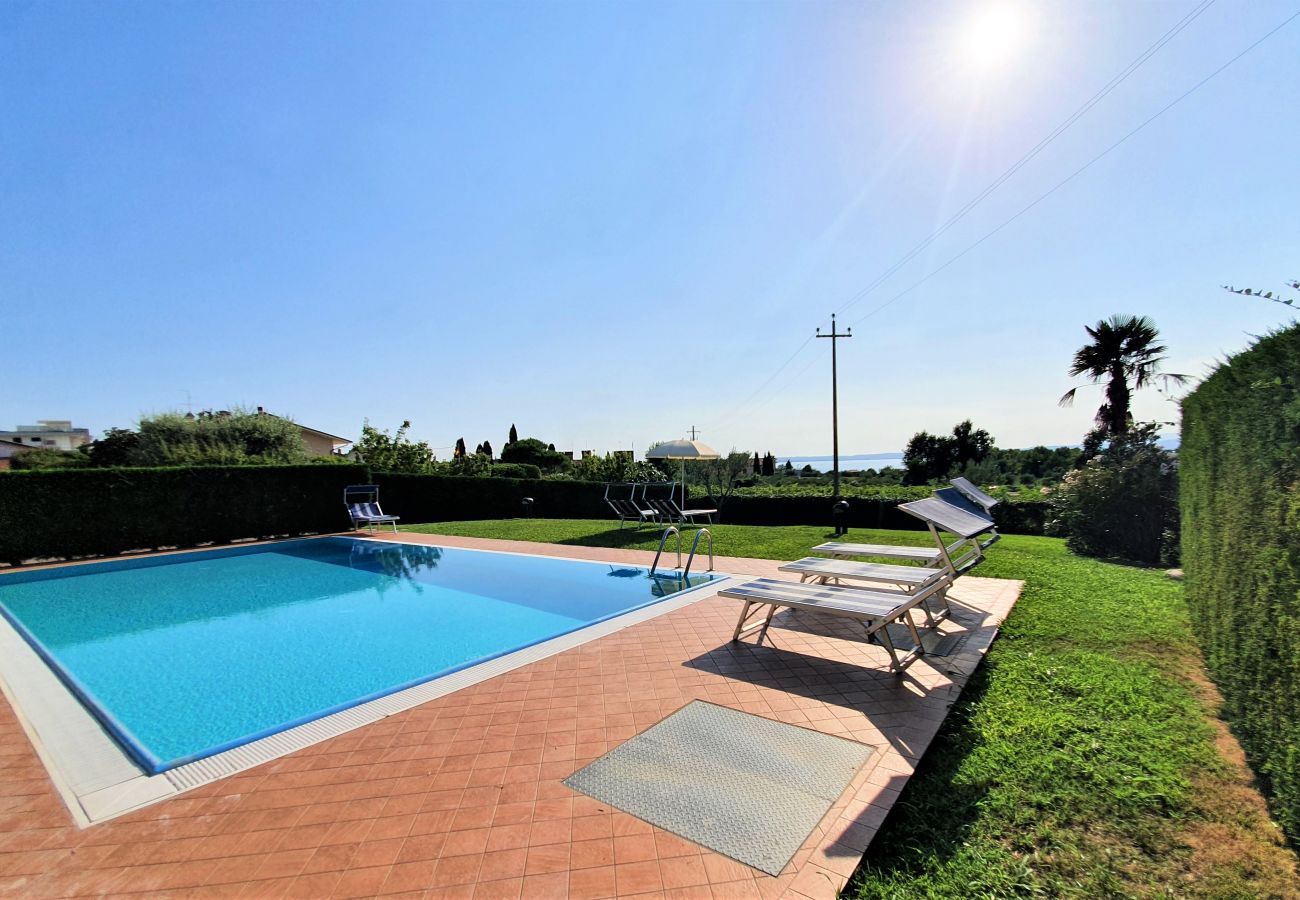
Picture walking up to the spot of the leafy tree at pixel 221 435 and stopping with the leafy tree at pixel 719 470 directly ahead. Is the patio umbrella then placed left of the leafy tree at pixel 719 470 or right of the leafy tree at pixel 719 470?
right

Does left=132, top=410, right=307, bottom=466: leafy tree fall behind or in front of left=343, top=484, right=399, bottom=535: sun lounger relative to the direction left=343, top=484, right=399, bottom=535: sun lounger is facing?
behind

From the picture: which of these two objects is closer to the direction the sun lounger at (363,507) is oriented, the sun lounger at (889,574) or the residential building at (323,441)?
the sun lounger

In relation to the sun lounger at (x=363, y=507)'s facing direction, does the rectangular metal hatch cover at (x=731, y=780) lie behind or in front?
in front

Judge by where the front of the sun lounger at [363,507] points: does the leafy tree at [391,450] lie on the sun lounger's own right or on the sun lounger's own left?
on the sun lounger's own left

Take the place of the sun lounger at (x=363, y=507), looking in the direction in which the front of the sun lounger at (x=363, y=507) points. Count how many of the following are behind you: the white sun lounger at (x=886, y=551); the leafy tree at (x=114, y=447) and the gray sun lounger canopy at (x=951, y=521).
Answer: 1

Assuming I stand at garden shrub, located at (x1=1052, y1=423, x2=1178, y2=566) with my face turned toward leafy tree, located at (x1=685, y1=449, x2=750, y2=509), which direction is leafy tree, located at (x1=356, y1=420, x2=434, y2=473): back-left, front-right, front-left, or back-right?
front-left

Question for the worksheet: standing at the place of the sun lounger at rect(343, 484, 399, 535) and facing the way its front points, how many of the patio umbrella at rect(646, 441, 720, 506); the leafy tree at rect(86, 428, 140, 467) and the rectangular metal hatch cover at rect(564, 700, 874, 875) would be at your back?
1

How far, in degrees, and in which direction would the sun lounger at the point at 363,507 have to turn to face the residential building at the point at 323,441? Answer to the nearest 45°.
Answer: approximately 135° to its left

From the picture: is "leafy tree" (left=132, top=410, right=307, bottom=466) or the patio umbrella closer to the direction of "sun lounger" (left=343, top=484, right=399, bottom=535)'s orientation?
the patio umbrella

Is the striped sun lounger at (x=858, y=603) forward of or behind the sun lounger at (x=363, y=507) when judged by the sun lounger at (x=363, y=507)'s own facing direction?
forward

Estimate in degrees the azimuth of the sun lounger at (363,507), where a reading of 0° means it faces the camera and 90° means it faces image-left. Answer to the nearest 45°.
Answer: approximately 315°
